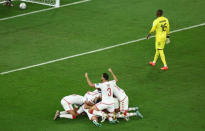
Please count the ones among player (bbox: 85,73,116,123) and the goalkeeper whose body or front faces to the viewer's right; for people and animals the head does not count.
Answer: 0

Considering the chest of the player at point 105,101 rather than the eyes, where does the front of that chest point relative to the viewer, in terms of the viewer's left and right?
facing away from the viewer and to the left of the viewer

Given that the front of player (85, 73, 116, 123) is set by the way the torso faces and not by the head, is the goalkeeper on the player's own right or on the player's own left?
on the player's own right
